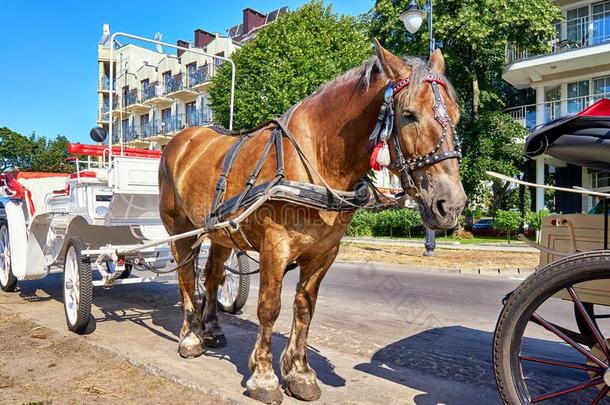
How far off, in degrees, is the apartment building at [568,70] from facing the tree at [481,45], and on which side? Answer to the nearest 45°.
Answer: approximately 45° to its right

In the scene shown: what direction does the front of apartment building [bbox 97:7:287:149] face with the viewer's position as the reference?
facing the viewer and to the left of the viewer

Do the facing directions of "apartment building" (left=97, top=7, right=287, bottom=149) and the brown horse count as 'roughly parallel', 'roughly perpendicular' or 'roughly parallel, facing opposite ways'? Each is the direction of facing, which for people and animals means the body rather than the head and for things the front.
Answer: roughly perpendicular

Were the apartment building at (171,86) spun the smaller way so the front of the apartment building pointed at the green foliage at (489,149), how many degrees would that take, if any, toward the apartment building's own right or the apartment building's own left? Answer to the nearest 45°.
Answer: approximately 90° to the apartment building's own left

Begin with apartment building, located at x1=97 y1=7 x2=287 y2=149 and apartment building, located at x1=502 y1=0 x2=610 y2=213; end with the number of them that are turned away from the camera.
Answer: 0

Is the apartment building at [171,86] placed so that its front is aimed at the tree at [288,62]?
no

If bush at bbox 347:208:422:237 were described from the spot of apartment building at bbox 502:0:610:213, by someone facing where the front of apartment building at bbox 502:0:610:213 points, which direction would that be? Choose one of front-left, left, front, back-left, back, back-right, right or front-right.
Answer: front-right

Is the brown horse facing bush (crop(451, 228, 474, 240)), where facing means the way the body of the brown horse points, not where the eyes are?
no

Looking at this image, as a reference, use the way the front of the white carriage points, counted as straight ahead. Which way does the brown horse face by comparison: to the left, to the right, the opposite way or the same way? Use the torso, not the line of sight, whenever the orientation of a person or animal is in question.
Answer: the same way

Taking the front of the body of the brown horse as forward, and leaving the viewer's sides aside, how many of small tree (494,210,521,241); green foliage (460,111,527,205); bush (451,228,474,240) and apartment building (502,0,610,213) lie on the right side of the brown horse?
0

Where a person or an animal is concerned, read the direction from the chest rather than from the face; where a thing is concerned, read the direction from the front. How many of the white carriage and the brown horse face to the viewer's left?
0

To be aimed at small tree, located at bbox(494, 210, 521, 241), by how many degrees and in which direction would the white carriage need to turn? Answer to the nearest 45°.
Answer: approximately 90° to its left

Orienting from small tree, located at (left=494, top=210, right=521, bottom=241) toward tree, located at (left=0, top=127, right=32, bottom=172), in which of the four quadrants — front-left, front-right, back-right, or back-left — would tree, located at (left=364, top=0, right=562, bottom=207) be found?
front-right

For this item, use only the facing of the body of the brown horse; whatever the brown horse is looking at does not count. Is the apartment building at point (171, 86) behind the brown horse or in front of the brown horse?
behind

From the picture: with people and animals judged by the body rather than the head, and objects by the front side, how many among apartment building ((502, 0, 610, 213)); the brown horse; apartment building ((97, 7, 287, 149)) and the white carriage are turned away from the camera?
0
